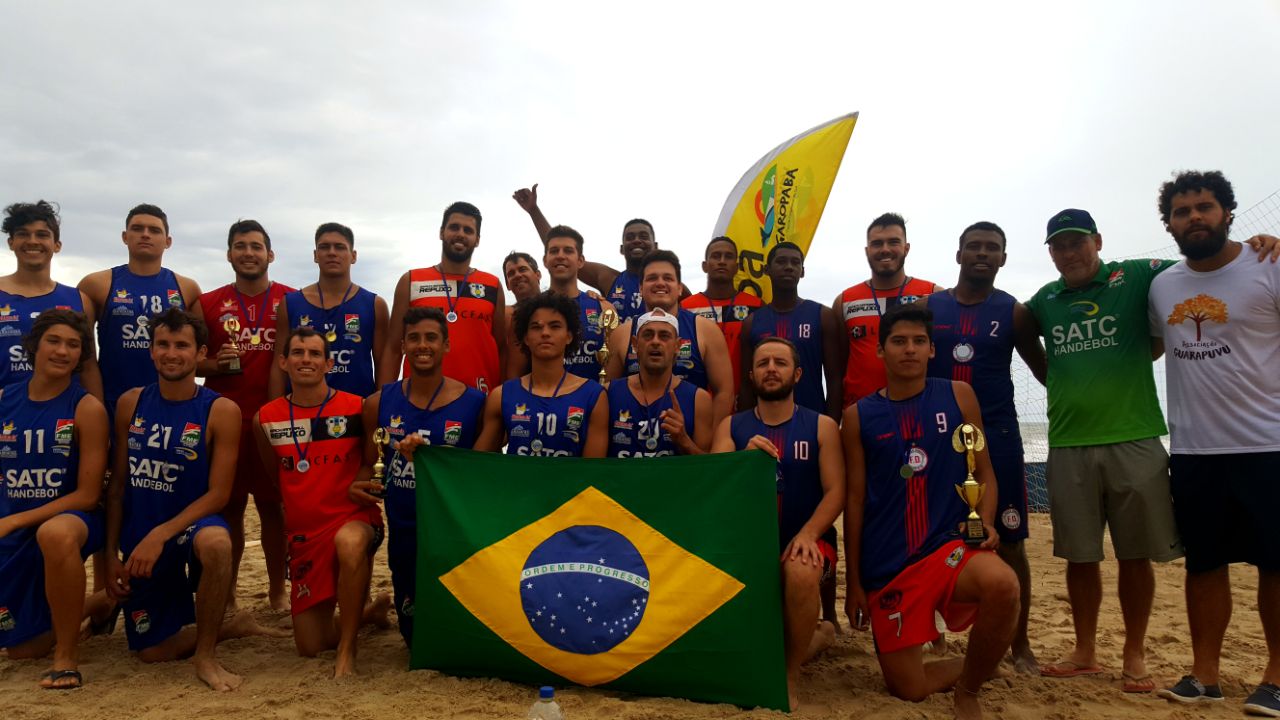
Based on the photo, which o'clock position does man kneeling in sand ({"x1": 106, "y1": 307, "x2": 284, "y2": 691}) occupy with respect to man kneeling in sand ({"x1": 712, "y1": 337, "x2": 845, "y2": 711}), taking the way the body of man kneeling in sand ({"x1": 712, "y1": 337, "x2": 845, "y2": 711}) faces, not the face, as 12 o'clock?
man kneeling in sand ({"x1": 106, "y1": 307, "x2": 284, "y2": 691}) is roughly at 3 o'clock from man kneeling in sand ({"x1": 712, "y1": 337, "x2": 845, "y2": 711}).

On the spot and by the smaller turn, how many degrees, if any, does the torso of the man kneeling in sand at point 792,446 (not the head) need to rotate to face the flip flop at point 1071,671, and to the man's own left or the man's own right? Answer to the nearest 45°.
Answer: approximately 90° to the man's own left

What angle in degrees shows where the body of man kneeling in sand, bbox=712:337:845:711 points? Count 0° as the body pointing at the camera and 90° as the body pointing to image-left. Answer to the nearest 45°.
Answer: approximately 0°

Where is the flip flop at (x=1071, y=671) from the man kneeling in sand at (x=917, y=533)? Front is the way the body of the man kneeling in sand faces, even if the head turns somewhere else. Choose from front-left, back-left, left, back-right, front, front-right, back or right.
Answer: back-left

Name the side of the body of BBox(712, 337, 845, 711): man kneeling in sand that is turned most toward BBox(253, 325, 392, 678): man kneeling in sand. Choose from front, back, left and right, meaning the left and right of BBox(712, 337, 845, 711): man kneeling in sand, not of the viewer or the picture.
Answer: right

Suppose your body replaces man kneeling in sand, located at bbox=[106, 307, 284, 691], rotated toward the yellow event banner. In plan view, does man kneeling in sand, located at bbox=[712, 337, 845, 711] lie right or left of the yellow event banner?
right

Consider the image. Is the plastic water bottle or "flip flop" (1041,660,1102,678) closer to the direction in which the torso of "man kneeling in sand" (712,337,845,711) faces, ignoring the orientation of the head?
the plastic water bottle

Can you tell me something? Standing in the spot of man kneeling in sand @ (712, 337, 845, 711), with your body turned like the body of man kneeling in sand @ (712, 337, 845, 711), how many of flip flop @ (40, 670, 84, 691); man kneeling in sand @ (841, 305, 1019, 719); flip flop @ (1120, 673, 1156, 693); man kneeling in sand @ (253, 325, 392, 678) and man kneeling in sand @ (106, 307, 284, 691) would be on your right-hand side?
3

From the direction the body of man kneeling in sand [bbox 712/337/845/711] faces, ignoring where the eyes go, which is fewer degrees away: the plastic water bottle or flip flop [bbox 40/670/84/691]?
the plastic water bottle

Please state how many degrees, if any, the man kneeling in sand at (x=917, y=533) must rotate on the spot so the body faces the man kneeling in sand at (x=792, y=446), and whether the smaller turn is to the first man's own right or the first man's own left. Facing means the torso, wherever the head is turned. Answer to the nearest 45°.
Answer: approximately 90° to the first man's own right

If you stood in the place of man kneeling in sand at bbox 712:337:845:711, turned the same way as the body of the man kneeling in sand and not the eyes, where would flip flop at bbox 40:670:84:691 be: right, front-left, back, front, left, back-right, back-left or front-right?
right

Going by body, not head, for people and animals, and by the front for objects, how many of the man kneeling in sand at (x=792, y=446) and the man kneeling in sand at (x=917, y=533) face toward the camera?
2

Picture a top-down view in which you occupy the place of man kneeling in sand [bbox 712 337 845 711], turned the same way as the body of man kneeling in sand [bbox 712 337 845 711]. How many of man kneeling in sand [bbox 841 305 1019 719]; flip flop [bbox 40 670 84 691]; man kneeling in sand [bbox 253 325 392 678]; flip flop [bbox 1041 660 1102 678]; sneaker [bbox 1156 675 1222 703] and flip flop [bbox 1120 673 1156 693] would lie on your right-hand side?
2
